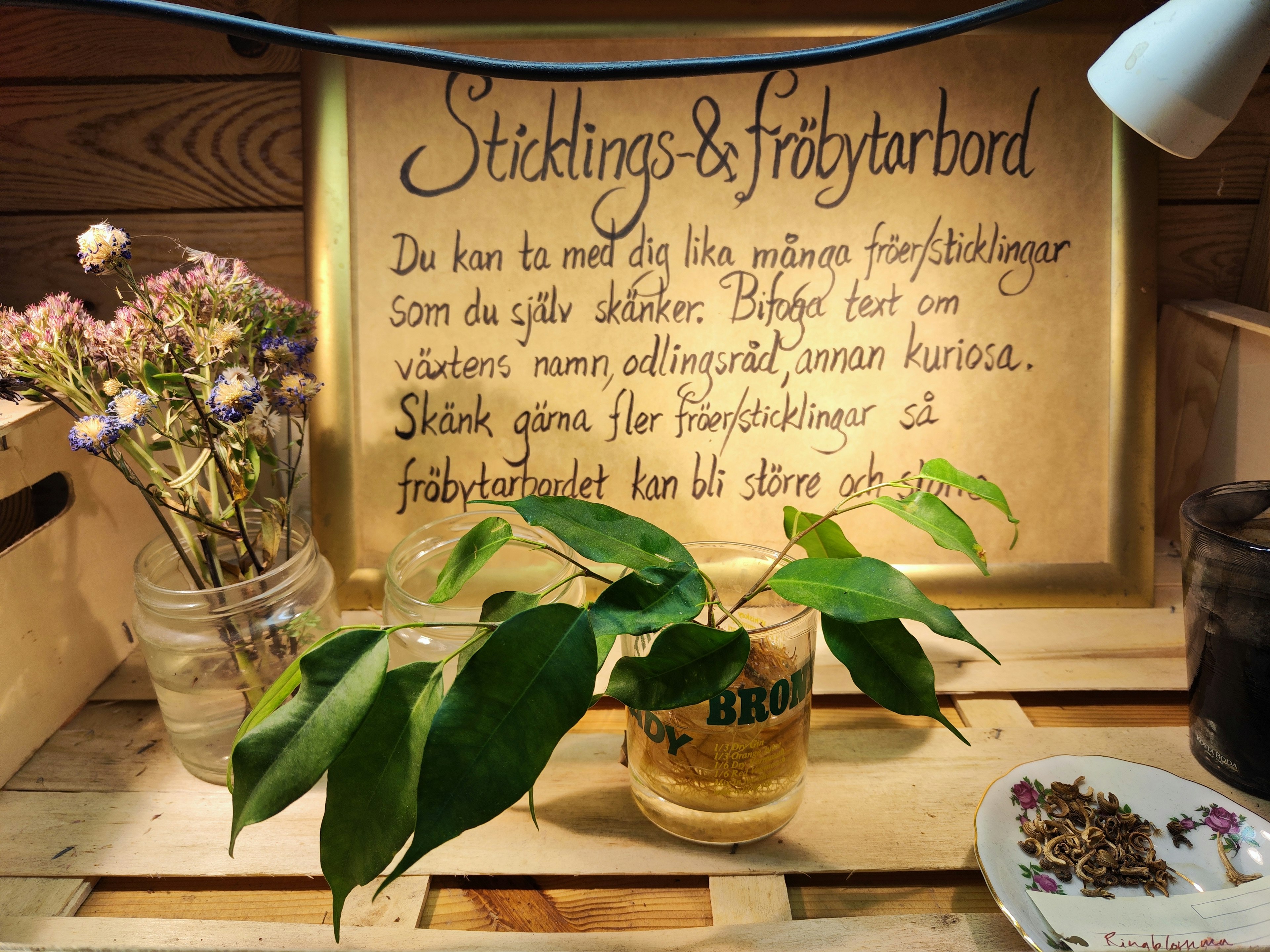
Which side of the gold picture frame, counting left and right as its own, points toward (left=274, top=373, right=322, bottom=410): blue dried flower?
right

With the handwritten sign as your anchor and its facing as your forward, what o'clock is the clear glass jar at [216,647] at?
The clear glass jar is roughly at 2 o'clock from the handwritten sign.

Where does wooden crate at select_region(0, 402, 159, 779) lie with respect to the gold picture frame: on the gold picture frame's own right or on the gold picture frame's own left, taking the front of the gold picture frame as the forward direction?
on the gold picture frame's own right
